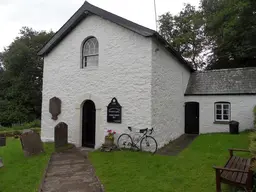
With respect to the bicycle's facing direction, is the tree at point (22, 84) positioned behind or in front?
behind

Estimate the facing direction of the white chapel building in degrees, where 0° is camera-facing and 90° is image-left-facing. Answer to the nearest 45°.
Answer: approximately 45°

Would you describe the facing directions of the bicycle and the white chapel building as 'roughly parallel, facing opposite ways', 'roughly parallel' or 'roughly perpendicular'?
roughly perpendicular

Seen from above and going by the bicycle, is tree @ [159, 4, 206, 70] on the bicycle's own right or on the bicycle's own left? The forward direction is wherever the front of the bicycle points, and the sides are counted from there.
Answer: on the bicycle's own left

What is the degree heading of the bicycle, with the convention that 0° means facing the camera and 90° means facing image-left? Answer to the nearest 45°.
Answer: approximately 315°

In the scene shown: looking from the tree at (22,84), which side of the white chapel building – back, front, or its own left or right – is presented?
right

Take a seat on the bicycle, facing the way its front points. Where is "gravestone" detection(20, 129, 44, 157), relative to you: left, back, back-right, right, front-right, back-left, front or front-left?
back-right
